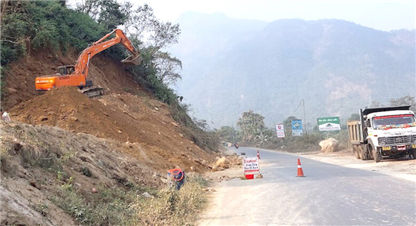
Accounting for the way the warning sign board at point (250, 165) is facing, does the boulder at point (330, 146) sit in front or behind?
behind

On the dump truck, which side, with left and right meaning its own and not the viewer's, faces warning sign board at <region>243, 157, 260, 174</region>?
right

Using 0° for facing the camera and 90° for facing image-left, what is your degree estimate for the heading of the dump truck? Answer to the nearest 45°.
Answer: approximately 315°

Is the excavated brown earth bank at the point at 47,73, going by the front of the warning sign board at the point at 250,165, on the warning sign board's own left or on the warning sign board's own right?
on the warning sign board's own right

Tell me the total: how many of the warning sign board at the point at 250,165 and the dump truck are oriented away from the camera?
0

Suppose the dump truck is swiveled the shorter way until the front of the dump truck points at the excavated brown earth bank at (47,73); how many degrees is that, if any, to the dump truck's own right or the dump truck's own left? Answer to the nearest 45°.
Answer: approximately 135° to the dump truck's own right

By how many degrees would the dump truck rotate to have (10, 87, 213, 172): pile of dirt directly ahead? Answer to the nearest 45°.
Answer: approximately 90° to its right

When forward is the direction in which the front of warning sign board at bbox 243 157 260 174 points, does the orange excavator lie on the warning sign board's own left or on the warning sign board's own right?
on the warning sign board's own right
